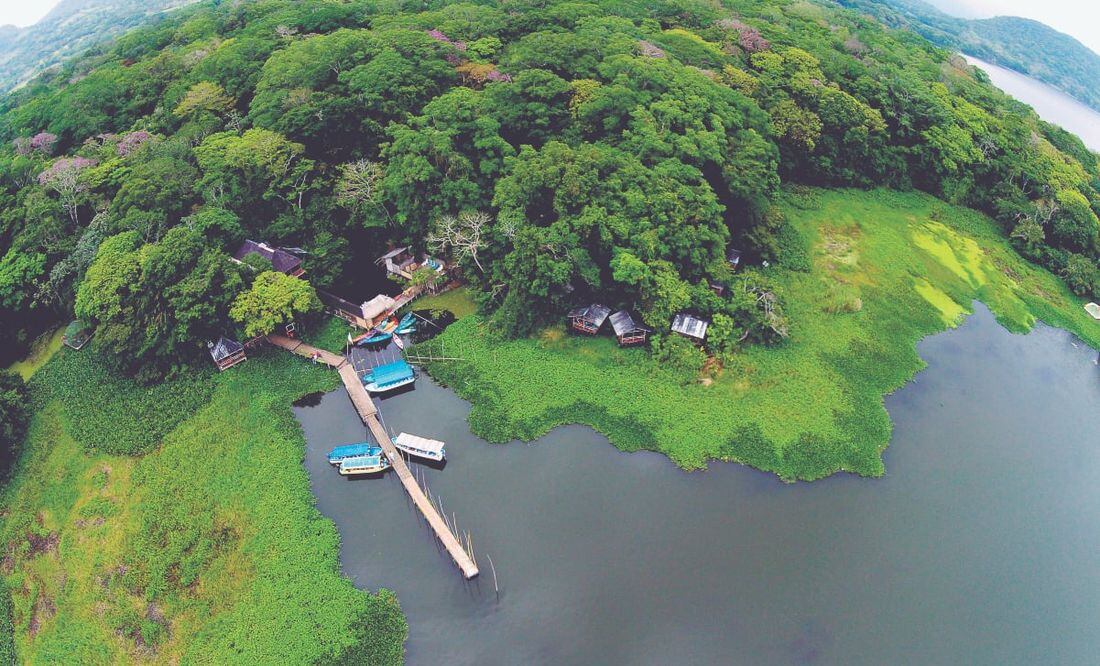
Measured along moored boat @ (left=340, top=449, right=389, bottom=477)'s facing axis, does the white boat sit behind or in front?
in front

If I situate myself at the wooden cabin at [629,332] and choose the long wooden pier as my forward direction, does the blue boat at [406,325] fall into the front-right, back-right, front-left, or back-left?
front-right

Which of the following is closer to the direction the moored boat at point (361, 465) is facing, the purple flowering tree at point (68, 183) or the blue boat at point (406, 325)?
the blue boat

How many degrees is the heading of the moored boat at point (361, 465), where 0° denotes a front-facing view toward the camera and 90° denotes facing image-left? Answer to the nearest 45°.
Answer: approximately 270°

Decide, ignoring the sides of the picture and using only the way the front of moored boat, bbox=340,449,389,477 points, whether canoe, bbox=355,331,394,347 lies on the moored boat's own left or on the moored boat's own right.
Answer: on the moored boat's own left

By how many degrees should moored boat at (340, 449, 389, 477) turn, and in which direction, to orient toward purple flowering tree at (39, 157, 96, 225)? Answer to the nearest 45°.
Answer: approximately 135° to its left

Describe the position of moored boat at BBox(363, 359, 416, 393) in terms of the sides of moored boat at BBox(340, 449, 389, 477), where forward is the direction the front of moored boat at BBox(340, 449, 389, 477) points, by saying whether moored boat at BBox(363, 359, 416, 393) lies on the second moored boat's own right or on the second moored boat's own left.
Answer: on the second moored boat's own left

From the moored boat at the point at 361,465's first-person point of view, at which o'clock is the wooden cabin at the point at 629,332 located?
The wooden cabin is roughly at 12 o'clock from the moored boat.

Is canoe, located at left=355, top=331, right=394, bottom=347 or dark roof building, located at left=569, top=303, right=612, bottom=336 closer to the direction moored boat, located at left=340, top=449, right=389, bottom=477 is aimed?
the dark roof building

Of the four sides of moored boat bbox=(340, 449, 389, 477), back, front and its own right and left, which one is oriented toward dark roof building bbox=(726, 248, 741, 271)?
front

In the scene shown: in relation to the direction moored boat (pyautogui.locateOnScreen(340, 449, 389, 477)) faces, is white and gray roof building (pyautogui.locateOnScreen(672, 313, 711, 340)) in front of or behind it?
in front

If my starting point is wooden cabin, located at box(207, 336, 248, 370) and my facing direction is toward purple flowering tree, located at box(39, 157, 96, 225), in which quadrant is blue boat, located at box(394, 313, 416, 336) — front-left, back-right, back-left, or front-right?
back-right
